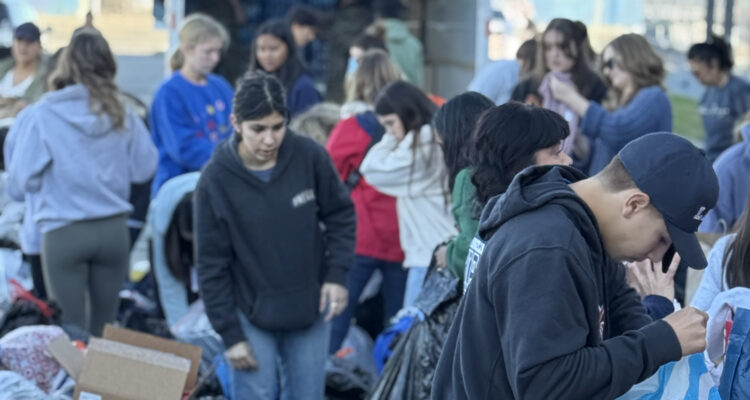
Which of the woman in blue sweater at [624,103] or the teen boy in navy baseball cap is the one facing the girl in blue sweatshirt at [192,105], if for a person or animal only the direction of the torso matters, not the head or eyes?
the woman in blue sweater at [624,103]

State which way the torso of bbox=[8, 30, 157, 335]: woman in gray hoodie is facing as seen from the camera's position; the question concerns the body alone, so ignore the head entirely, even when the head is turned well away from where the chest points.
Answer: away from the camera

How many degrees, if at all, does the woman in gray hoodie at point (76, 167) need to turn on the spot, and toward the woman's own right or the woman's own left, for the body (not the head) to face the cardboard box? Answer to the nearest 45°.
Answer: approximately 180°

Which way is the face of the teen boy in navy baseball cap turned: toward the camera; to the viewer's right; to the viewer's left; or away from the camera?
to the viewer's right

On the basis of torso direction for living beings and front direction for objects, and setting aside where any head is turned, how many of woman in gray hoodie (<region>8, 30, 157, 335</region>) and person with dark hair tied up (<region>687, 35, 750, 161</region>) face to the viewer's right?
0

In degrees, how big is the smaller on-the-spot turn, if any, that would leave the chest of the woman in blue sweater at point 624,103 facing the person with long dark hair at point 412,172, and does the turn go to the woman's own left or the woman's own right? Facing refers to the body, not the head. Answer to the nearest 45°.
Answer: approximately 45° to the woman's own left

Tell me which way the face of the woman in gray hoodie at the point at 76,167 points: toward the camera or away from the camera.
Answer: away from the camera

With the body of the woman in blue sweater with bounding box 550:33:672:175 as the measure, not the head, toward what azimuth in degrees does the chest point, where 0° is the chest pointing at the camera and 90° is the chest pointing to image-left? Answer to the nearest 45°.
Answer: approximately 90°

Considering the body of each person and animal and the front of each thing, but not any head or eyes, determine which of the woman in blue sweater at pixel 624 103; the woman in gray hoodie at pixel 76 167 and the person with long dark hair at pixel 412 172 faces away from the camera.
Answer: the woman in gray hoodie

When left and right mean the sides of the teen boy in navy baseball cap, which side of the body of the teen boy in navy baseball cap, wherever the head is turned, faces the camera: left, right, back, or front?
right

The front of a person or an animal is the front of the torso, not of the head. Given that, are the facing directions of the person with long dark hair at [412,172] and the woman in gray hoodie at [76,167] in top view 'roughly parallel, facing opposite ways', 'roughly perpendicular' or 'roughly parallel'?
roughly perpendicular

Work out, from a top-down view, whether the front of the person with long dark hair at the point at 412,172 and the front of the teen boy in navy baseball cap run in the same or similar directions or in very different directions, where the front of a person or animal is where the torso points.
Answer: very different directions
